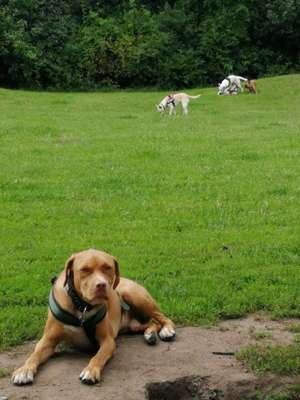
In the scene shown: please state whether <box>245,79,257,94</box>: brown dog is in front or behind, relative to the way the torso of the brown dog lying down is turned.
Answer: behind

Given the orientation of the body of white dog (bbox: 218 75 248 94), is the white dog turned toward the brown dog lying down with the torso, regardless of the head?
no

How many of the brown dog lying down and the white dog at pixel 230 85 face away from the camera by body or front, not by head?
0

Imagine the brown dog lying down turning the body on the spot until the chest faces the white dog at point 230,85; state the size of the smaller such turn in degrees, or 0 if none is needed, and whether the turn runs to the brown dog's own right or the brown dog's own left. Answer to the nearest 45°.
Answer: approximately 135° to the brown dog's own right

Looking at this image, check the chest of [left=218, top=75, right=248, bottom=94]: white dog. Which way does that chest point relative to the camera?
to the viewer's left

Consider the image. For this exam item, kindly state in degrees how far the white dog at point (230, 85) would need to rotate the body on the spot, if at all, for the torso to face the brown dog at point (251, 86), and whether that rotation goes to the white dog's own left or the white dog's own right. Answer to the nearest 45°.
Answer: approximately 180°

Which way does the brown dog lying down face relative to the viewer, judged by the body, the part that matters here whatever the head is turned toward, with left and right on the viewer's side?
facing the viewer and to the left of the viewer
